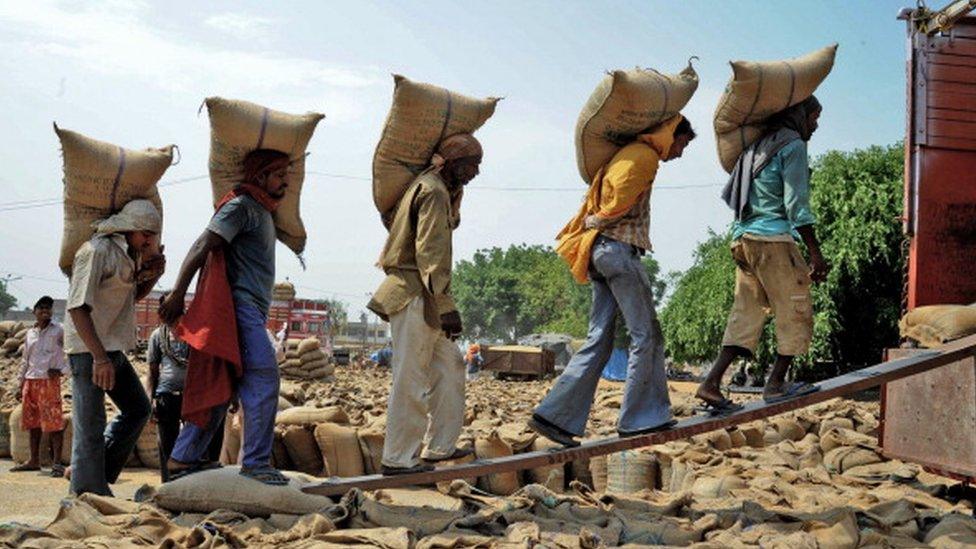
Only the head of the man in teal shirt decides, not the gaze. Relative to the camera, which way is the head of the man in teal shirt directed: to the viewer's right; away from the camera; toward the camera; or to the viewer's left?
to the viewer's right

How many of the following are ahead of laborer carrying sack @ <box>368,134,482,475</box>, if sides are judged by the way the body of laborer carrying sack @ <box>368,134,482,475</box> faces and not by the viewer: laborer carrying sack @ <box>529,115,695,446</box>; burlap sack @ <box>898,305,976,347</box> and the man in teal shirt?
3

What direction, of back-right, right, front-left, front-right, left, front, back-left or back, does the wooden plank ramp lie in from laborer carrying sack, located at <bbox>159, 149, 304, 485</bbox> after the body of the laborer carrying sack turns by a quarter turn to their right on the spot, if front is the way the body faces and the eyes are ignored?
left

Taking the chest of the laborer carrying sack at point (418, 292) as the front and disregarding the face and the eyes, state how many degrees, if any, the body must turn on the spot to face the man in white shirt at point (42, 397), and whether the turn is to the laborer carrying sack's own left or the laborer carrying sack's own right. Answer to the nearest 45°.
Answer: approximately 135° to the laborer carrying sack's own left

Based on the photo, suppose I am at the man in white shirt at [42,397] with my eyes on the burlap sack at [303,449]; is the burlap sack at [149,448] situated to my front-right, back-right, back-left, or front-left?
front-left

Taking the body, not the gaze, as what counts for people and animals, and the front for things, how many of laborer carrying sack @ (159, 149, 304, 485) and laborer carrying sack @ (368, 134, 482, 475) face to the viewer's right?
2

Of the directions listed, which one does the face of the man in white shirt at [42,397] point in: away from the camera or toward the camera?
toward the camera

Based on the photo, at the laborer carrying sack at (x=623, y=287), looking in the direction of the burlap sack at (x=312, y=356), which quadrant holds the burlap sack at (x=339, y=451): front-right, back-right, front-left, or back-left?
front-left

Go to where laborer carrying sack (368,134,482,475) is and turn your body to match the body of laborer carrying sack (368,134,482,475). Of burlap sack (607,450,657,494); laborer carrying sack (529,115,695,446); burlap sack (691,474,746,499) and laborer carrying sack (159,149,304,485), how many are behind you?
1

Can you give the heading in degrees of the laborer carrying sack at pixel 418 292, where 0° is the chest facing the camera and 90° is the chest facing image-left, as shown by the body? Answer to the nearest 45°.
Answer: approximately 270°

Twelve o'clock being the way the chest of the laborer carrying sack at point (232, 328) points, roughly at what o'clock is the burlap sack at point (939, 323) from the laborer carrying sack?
The burlap sack is roughly at 12 o'clock from the laborer carrying sack.

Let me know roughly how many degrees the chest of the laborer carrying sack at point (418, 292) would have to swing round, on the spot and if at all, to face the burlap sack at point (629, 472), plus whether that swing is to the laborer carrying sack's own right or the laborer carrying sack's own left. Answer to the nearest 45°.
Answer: approximately 45° to the laborer carrying sack's own left

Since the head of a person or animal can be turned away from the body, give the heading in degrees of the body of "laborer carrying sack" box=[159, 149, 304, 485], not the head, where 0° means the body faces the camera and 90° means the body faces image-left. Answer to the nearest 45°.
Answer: approximately 270°

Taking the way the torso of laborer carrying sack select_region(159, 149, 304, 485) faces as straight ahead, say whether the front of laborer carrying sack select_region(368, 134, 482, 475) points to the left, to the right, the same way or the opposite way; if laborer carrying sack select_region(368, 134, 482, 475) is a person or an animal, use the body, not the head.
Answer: the same way

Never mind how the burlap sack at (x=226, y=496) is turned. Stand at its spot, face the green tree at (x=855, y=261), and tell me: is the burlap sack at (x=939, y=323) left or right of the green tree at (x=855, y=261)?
right

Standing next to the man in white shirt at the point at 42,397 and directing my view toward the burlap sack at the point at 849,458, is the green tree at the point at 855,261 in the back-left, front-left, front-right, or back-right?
front-left
